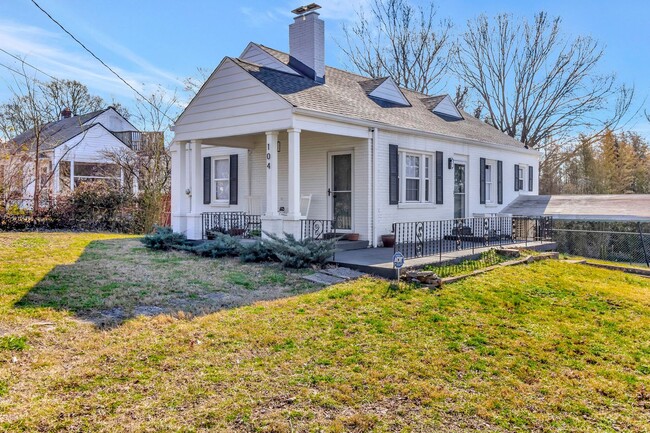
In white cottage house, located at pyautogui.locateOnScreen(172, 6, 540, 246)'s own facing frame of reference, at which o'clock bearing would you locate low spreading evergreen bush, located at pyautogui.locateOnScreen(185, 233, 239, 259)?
The low spreading evergreen bush is roughly at 12 o'clock from the white cottage house.

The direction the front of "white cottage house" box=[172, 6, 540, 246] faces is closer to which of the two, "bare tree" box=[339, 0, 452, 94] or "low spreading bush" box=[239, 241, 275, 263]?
the low spreading bush

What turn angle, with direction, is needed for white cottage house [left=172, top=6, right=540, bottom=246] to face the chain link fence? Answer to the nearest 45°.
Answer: approximately 180°

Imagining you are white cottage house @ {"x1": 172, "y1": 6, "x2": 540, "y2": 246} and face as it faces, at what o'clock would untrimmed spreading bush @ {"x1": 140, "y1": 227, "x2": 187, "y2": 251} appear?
The untrimmed spreading bush is roughly at 1 o'clock from the white cottage house.

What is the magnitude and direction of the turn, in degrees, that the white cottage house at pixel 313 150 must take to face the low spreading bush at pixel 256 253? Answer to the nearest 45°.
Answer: approximately 45° to its left

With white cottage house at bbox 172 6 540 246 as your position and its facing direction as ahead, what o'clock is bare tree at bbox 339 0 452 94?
The bare tree is roughly at 5 o'clock from the white cottage house.

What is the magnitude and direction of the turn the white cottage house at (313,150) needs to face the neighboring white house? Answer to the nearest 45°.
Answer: approximately 90° to its right

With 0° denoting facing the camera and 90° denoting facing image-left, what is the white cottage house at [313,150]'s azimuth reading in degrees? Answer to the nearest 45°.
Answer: approximately 45°

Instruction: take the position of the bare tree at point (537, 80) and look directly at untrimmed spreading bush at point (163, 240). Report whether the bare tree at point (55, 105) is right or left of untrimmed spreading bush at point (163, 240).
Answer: right

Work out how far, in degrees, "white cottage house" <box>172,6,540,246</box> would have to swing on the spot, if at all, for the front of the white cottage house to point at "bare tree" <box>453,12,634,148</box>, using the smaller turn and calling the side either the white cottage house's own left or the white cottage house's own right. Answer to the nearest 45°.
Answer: approximately 180°

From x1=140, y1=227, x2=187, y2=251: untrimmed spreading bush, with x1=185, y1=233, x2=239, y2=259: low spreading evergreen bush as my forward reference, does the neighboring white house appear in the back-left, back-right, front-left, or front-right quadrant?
back-left

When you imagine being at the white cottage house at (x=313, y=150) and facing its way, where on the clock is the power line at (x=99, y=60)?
The power line is roughly at 2 o'clock from the white cottage house.

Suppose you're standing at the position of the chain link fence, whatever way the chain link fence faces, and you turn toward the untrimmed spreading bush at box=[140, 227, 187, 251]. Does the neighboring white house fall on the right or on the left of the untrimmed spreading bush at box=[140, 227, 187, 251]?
right
